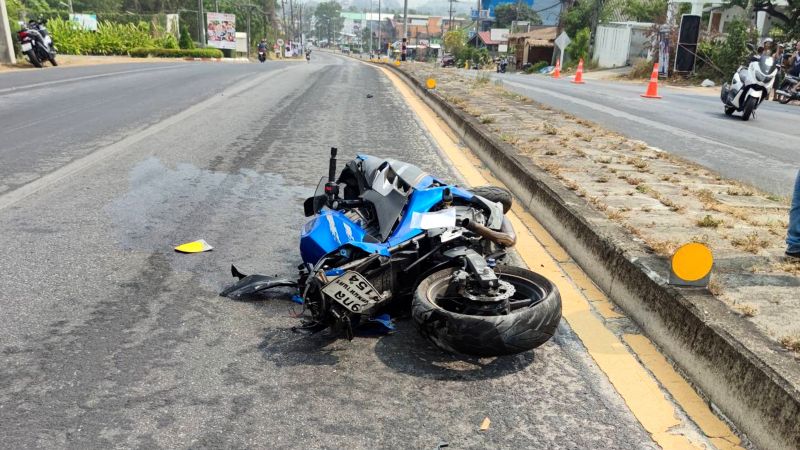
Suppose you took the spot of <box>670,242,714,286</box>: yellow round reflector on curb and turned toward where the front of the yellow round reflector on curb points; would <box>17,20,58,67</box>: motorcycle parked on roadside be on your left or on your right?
on your right

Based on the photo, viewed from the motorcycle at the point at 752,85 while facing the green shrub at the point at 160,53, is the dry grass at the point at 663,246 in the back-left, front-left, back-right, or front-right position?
back-left

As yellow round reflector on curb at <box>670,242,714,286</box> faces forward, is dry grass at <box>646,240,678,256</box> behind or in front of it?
behind

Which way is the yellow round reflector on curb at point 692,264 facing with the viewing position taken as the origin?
facing the viewer

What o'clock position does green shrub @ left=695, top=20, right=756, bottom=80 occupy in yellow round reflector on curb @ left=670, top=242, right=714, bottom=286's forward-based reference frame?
The green shrub is roughly at 6 o'clock from the yellow round reflector on curb.

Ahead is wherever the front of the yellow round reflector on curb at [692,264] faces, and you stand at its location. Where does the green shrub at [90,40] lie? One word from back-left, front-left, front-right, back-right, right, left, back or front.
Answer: back-right

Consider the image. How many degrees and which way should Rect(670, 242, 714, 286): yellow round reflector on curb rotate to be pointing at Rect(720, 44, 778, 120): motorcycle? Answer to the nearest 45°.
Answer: approximately 180°

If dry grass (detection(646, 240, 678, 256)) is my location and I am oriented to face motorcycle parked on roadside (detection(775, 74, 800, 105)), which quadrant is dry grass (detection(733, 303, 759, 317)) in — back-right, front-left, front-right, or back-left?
back-right

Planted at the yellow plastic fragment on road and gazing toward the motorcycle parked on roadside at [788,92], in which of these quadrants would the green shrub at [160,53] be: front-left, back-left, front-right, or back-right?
front-left

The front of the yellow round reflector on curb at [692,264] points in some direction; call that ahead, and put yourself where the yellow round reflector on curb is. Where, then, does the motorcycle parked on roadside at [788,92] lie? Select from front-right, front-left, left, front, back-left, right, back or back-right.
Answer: back

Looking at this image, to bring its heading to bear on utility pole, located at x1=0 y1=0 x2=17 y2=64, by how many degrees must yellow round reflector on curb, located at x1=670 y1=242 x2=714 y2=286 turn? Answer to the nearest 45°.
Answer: approximately 135° to its right
